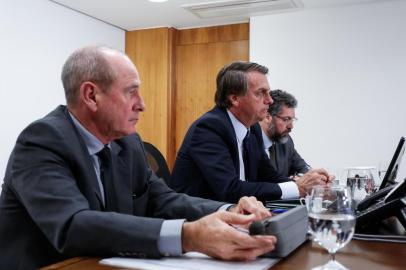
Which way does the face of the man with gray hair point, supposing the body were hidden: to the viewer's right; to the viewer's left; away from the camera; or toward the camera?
to the viewer's right

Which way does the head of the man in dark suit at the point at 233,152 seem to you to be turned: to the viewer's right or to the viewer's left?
to the viewer's right

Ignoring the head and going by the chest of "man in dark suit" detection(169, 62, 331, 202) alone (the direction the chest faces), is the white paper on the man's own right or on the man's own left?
on the man's own right

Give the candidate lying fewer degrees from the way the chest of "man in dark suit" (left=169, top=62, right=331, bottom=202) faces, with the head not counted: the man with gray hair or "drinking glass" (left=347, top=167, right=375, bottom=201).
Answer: the drinking glass

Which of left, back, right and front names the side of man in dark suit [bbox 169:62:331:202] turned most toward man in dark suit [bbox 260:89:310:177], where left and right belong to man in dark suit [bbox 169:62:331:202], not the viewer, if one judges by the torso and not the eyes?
left

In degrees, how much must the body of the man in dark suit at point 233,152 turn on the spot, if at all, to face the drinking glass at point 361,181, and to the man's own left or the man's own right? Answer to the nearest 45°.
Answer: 0° — they already face it

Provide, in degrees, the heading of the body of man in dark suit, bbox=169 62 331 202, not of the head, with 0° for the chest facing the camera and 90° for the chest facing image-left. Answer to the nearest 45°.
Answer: approximately 270°

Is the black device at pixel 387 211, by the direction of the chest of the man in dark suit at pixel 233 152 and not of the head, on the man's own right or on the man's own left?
on the man's own right
